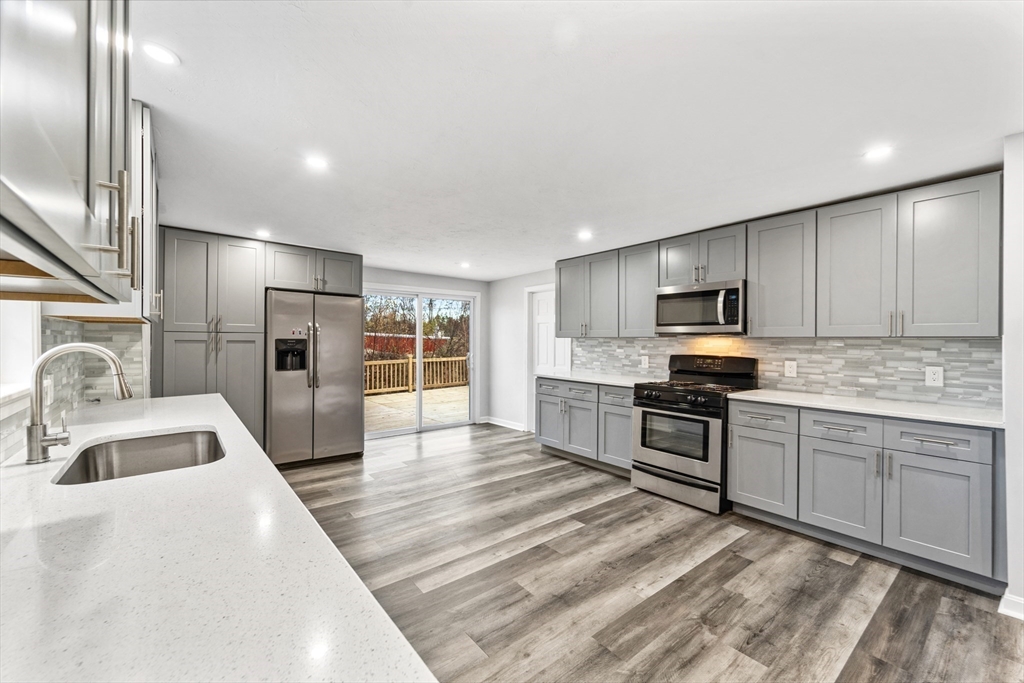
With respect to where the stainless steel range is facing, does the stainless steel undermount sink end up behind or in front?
in front

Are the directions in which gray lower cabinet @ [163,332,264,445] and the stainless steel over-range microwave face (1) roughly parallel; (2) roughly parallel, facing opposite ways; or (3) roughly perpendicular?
roughly perpendicular

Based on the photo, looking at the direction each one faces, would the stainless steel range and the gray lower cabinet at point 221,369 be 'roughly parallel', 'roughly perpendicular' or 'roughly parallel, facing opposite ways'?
roughly perpendicular

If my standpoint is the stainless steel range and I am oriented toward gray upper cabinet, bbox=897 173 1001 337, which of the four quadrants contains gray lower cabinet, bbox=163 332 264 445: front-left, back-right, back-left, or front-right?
back-right

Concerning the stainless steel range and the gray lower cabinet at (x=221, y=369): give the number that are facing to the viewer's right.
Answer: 0

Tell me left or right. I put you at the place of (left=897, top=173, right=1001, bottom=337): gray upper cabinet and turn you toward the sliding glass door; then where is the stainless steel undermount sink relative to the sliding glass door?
left

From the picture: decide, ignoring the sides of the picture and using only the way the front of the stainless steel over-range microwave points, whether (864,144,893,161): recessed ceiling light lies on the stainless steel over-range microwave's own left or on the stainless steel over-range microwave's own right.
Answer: on the stainless steel over-range microwave's own left

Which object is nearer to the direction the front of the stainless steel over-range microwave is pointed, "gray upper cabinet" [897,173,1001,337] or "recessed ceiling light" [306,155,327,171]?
the recessed ceiling light

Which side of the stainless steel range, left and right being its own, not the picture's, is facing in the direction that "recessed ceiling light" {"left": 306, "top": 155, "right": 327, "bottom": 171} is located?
front

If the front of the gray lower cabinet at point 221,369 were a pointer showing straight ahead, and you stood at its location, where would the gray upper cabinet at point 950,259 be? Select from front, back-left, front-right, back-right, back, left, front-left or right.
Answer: front-left

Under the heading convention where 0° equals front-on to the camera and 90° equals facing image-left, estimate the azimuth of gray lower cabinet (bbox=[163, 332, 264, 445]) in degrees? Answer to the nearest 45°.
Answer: approximately 0°

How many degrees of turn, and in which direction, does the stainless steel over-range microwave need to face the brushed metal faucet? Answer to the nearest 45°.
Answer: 0° — it already faces it

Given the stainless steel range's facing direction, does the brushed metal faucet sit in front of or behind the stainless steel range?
in front

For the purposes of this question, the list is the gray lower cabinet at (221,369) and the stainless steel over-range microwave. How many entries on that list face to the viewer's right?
0

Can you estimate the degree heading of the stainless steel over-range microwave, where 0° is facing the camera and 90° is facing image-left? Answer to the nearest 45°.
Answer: approximately 45°
